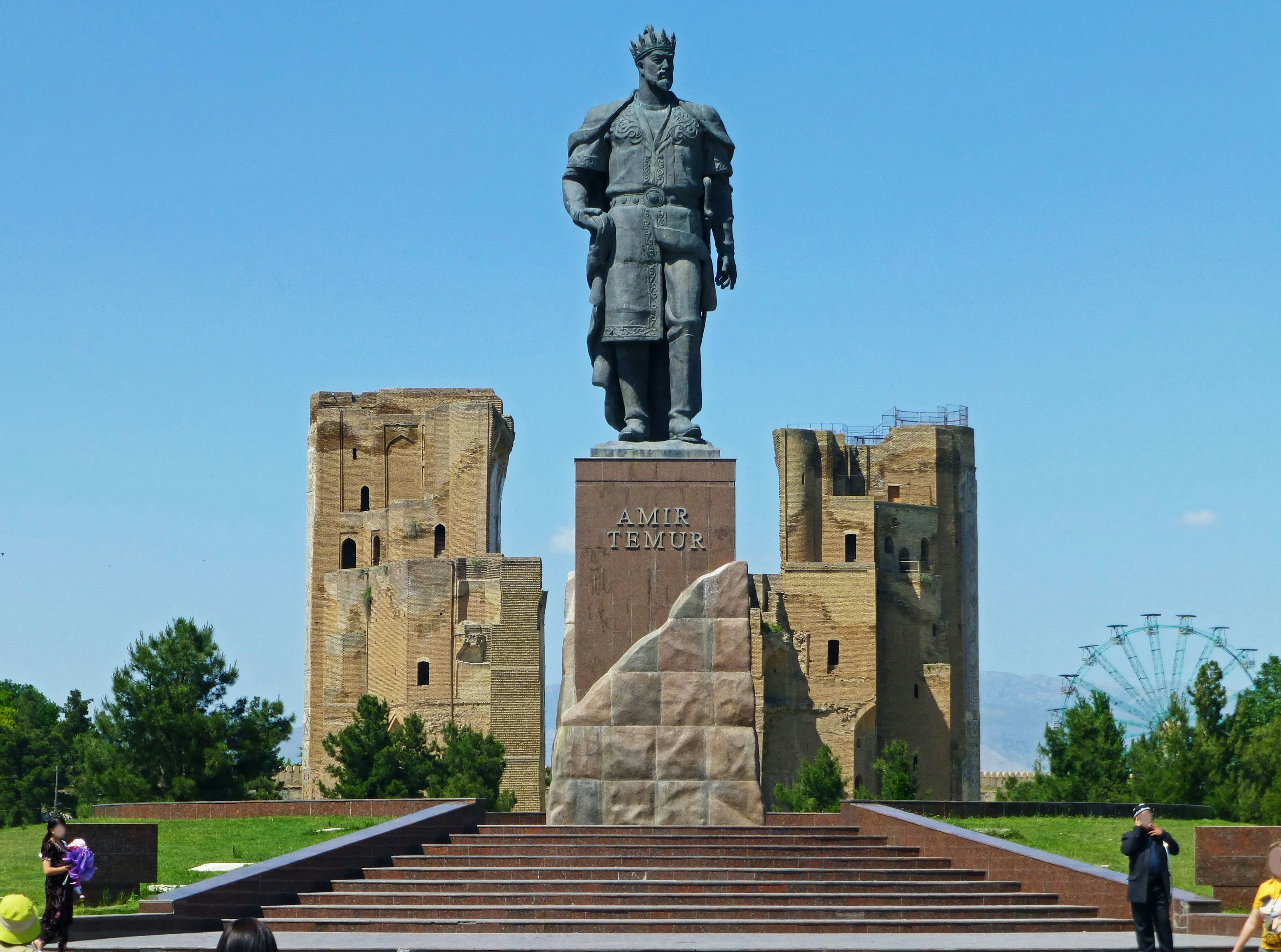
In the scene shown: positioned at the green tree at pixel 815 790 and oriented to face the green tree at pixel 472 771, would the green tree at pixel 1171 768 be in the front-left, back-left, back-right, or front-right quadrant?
back-left

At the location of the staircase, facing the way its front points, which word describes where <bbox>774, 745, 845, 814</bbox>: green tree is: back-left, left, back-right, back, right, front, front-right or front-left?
back

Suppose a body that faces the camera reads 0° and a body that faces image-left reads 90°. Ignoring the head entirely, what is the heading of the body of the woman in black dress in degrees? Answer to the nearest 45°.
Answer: approximately 315°

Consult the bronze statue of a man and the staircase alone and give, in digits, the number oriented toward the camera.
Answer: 2

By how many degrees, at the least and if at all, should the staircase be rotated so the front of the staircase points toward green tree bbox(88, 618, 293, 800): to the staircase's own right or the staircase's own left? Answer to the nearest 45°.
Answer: approximately 180°

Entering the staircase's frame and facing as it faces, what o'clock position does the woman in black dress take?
The woman in black dress is roughly at 2 o'clock from the staircase.
